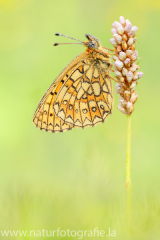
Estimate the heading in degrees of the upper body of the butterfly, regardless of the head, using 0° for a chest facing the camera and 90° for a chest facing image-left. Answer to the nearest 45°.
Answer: approximately 90°
